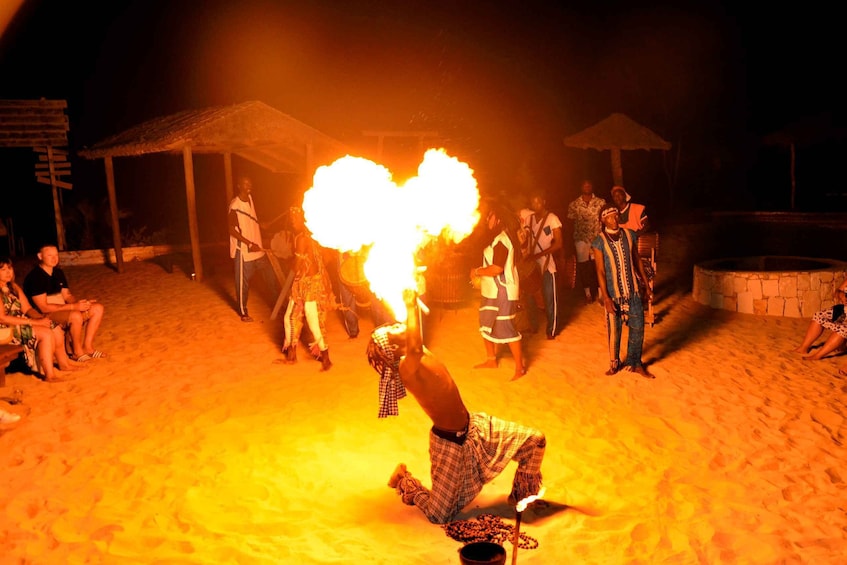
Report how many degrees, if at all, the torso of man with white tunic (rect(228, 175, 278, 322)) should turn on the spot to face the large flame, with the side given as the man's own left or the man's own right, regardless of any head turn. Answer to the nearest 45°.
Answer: approximately 45° to the man's own right

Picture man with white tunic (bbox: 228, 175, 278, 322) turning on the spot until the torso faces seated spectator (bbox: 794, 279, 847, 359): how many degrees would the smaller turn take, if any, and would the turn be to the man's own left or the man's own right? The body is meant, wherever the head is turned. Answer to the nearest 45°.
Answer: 0° — they already face them

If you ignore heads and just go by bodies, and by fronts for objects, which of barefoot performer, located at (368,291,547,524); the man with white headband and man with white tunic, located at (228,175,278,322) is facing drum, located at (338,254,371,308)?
the man with white tunic

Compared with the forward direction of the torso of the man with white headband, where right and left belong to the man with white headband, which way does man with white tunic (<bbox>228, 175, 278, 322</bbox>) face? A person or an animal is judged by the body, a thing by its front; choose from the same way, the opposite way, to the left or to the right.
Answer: to the left

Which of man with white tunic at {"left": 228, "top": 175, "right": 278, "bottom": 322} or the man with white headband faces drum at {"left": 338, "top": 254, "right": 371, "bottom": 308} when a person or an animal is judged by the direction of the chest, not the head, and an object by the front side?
the man with white tunic

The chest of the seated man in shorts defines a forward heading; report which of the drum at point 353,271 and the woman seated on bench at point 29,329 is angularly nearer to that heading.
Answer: the drum

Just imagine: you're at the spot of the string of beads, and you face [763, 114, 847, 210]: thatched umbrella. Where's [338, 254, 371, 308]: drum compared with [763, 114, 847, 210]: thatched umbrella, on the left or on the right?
left

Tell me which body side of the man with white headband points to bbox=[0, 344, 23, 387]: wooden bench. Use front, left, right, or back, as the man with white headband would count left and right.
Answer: right
